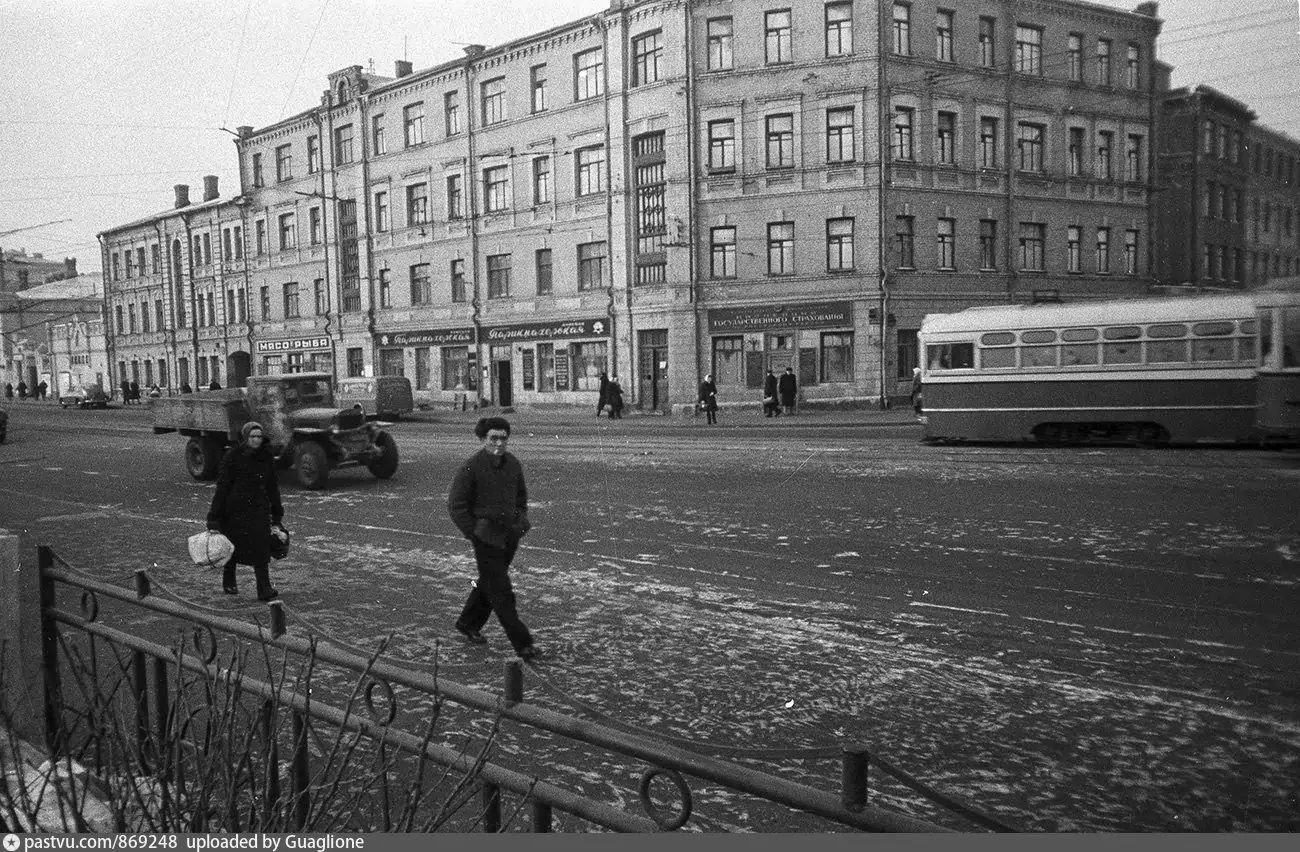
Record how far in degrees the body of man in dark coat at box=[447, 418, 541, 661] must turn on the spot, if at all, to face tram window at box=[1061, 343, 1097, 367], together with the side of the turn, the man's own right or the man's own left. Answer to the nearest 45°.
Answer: approximately 90° to the man's own left

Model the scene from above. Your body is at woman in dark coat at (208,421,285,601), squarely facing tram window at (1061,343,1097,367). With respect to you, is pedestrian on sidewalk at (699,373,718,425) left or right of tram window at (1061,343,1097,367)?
left

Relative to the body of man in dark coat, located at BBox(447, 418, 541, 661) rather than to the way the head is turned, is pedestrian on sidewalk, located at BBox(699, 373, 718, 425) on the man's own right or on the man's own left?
on the man's own left

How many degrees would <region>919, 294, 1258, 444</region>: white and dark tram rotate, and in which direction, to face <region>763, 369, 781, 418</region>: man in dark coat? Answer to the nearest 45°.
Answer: approximately 45° to its right

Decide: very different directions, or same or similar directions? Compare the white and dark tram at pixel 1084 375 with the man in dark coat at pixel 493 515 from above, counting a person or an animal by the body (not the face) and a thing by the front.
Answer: very different directions

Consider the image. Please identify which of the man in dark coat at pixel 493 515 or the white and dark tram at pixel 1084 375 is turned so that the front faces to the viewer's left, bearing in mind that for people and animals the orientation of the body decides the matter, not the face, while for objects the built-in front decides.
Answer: the white and dark tram

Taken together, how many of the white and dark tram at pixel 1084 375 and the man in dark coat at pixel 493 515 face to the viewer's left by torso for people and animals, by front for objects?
1

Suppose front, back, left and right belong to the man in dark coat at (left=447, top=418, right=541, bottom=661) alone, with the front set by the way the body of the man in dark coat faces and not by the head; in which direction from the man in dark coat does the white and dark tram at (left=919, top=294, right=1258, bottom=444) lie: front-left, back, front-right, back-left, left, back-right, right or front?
left

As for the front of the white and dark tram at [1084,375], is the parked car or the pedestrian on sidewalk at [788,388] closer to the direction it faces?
the parked car

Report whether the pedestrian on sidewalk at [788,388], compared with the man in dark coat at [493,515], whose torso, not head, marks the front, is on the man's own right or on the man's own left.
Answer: on the man's own left
